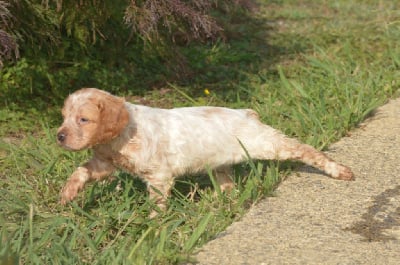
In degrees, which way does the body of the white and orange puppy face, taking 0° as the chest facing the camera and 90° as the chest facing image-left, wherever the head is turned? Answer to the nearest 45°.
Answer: approximately 90°
